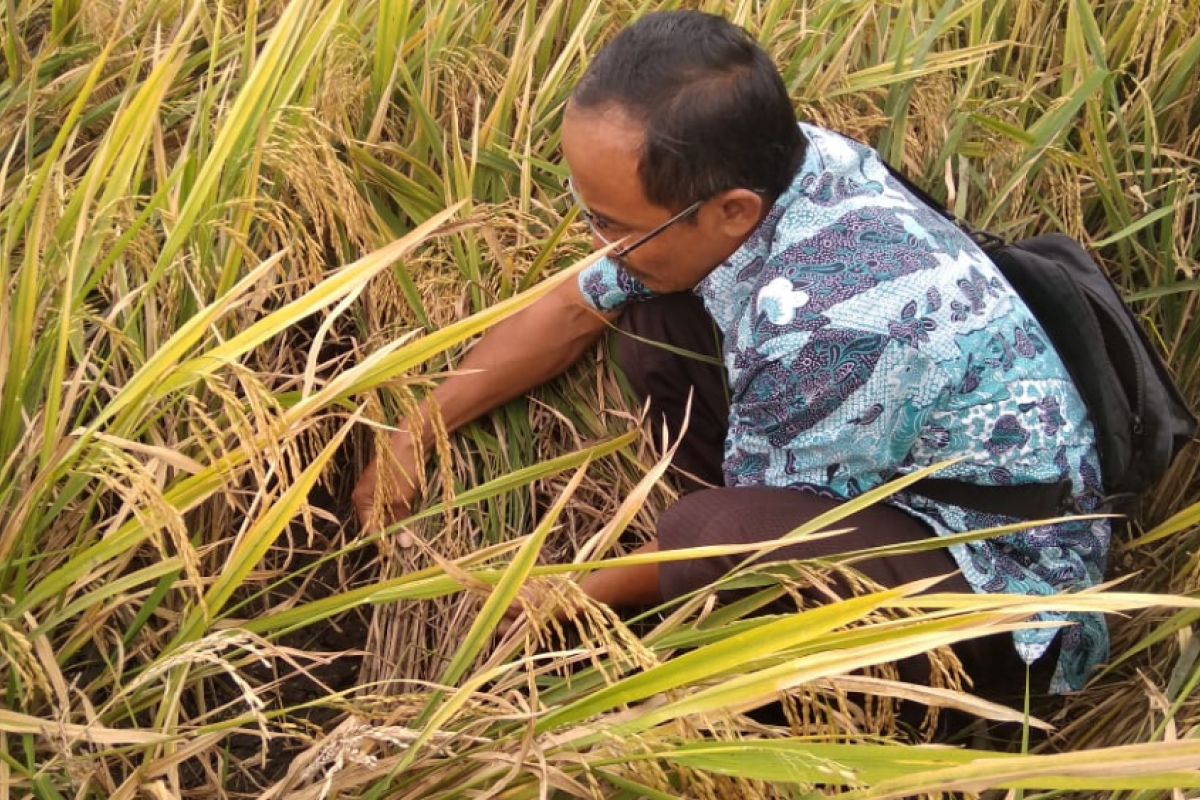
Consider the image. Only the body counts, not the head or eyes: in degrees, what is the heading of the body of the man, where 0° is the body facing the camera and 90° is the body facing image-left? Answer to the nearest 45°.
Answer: approximately 90°

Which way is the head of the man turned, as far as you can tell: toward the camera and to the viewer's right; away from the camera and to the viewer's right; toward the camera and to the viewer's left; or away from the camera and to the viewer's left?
toward the camera and to the viewer's left
